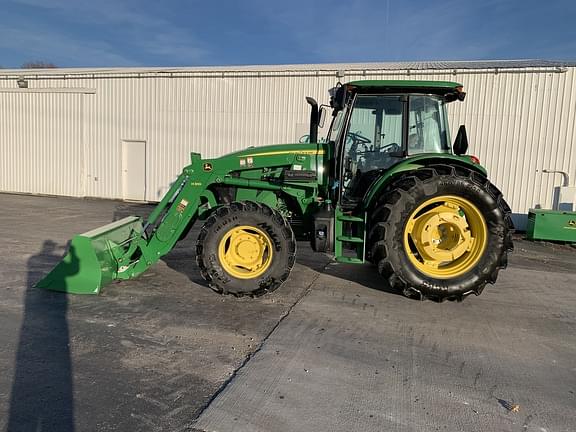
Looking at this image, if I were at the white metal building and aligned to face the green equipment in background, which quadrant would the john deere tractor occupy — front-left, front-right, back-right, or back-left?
front-right

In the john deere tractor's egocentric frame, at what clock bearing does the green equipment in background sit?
The green equipment in background is roughly at 5 o'clock from the john deere tractor.

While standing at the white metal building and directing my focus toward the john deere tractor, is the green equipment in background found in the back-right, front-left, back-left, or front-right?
front-left

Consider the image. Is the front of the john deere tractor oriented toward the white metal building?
no

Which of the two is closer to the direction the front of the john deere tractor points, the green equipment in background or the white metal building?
the white metal building

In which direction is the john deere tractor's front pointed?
to the viewer's left
